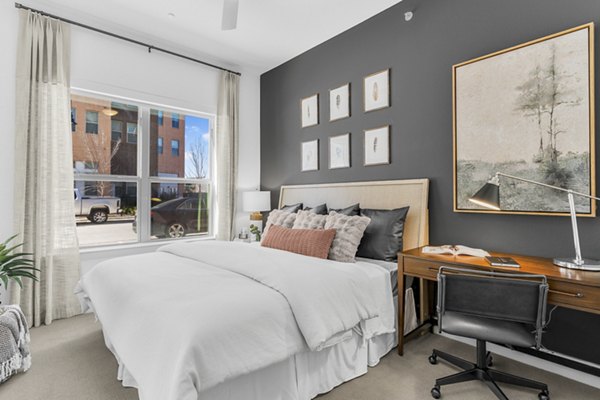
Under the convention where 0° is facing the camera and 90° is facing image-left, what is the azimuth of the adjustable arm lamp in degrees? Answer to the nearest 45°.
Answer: approximately 90°

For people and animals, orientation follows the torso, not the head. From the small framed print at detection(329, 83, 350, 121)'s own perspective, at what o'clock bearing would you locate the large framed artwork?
The large framed artwork is roughly at 9 o'clock from the small framed print.

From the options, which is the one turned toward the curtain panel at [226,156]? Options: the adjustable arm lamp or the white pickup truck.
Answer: the adjustable arm lamp

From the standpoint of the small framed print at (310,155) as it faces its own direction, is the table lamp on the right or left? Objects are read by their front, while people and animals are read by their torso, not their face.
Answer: on its right

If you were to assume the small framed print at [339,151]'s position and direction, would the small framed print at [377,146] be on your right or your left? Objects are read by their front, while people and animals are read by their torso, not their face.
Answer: on your left

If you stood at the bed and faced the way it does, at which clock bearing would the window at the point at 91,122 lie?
The window is roughly at 3 o'clock from the bed.

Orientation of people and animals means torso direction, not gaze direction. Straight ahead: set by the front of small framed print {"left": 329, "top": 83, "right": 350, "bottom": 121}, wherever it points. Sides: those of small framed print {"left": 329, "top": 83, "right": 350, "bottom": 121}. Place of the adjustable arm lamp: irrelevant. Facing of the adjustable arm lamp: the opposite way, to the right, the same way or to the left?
to the right

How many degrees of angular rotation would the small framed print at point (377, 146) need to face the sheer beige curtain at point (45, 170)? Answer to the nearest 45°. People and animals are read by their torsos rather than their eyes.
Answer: approximately 45° to its right

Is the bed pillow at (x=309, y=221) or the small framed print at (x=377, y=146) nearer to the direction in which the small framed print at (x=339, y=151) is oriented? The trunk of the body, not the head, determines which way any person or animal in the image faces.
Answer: the bed pillow
